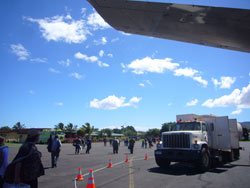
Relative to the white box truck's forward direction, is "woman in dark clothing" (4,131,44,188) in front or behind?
in front

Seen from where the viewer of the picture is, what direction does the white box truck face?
facing the viewer and to the left of the viewer
